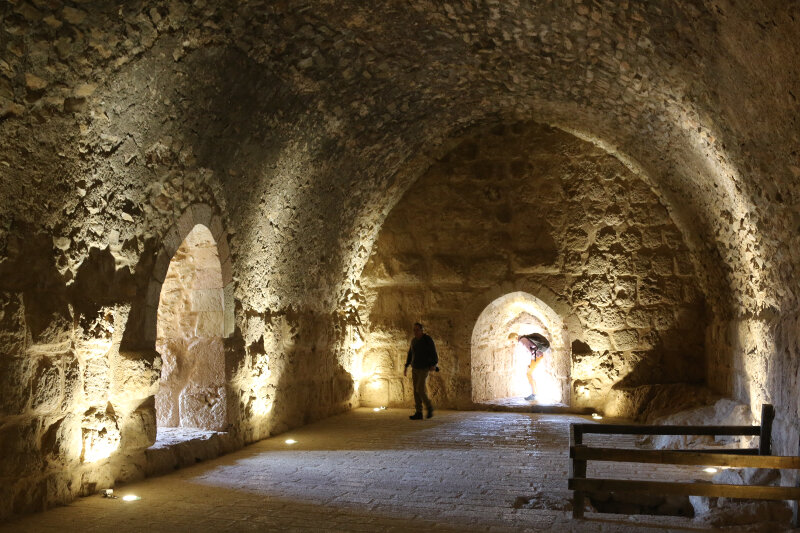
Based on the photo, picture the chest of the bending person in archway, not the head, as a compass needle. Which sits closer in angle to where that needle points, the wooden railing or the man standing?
the man standing

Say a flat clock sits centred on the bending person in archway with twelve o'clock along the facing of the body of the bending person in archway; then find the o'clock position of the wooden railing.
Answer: The wooden railing is roughly at 9 o'clock from the bending person in archway.

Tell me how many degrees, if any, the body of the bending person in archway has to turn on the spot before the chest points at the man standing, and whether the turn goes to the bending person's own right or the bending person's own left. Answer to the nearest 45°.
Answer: approximately 45° to the bending person's own left

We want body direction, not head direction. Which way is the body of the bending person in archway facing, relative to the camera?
to the viewer's left

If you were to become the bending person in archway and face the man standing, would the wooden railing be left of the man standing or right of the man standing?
left
